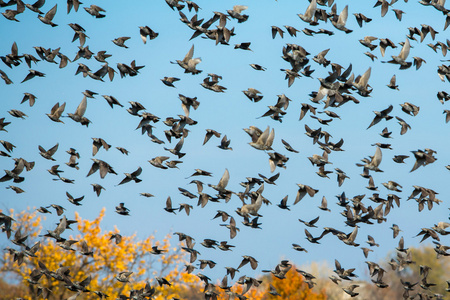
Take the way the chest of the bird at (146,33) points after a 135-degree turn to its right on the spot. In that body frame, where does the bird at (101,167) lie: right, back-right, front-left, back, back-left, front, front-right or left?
back-right

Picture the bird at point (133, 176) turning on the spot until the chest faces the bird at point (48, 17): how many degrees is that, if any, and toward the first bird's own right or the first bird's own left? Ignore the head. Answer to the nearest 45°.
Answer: approximately 45° to the first bird's own right

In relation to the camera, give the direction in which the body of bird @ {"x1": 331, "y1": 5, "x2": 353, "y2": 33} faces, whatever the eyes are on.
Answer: to the viewer's left

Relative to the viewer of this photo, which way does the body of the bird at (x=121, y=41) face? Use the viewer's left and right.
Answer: facing to the left of the viewer

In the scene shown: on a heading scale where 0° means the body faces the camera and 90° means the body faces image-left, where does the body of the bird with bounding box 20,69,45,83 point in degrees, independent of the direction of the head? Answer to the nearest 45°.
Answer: approximately 90°

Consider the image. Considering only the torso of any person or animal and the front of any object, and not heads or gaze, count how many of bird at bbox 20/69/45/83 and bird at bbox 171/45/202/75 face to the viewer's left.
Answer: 2

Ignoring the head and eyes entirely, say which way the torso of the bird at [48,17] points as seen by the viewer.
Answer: to the viewer's left

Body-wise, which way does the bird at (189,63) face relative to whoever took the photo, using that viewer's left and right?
facing to the left of the viewer

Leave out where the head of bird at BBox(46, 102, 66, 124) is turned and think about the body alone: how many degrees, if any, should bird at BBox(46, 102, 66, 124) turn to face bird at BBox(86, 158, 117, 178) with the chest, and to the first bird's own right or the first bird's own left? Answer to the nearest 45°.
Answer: approximately 135° to the first bird's own left

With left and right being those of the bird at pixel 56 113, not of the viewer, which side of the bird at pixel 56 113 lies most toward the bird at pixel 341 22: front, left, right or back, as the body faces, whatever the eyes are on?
back

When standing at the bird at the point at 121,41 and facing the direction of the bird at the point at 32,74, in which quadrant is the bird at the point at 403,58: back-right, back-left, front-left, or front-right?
back-left
